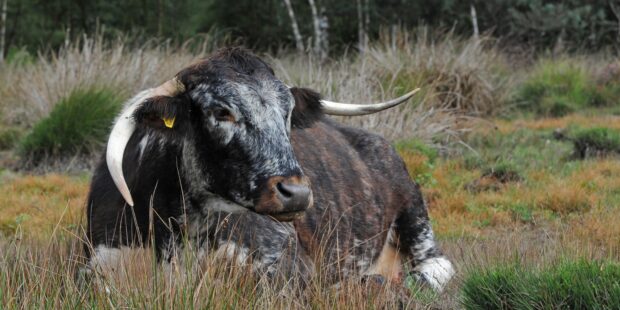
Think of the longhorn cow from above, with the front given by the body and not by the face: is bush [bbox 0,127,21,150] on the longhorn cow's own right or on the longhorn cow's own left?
on the longhorn cow's own right

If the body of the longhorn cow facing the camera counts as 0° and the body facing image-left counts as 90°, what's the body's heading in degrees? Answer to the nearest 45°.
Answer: approximately 45°
